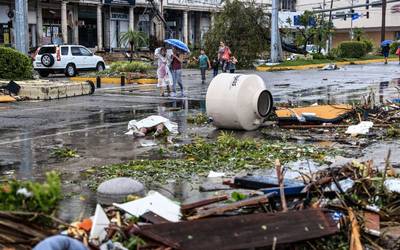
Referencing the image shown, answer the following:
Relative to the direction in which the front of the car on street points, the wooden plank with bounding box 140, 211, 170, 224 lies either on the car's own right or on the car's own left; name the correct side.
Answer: on the car's own right

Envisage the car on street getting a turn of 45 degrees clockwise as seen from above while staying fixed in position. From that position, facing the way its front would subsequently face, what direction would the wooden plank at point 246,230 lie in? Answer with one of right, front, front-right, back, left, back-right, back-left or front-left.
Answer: right

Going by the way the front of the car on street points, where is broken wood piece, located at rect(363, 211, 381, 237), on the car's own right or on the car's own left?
on the car's own right

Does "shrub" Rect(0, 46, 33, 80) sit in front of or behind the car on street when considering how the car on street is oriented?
behind

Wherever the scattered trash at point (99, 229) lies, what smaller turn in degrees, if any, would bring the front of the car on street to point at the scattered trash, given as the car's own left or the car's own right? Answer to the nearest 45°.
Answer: approximately 135° to the car's own right

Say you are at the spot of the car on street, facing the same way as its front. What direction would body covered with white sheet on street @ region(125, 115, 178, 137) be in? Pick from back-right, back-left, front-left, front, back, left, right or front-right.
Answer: back-right

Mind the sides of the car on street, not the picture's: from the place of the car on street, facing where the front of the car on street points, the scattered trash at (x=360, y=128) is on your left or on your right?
on your right

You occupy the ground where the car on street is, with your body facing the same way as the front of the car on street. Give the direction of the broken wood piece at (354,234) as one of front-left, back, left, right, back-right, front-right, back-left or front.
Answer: back-right

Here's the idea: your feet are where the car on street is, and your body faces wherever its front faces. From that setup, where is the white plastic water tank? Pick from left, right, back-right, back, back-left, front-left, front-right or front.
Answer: back-right

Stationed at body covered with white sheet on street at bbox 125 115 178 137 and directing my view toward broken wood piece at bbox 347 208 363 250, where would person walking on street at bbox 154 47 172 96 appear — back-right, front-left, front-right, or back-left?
back-left

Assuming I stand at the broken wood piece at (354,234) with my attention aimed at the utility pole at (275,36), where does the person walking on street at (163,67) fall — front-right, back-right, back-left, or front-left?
front-left

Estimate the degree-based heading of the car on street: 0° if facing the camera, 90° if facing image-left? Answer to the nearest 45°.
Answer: approximately 225°

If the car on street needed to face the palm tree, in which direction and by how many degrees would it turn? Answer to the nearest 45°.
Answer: approximately 45° to its left

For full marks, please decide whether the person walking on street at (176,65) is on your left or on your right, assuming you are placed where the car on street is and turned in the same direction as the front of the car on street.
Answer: on your right
